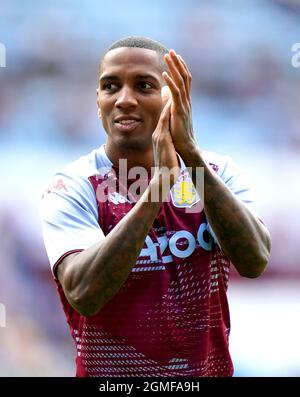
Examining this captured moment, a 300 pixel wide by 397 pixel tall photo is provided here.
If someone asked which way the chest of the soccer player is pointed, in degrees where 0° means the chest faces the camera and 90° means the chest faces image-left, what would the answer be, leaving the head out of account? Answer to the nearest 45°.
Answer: approximately 0°
